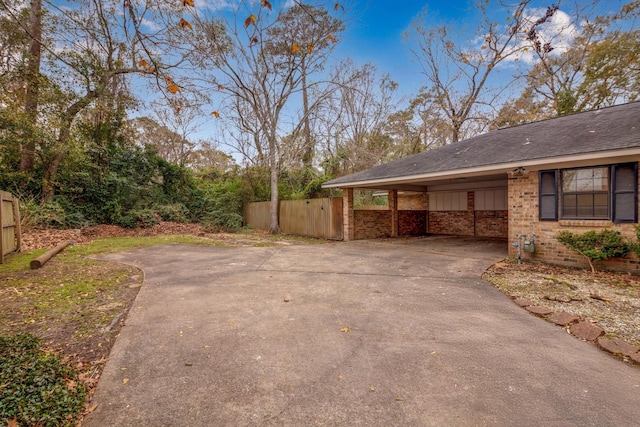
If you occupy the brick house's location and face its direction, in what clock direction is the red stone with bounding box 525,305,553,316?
The red stone is roughly at 11 o'clock from the brick house.

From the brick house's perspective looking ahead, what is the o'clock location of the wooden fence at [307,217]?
The wooden fence is roughly at 2 o'clock from the brick house.

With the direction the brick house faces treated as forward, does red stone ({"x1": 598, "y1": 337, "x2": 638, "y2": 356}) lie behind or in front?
in front

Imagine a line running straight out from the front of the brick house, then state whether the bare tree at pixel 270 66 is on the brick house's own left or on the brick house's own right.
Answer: on the brick house's own right

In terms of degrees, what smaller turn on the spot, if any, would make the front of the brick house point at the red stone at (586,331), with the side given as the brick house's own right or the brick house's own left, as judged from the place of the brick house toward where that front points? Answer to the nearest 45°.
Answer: approximately 45° to the brick house's own left

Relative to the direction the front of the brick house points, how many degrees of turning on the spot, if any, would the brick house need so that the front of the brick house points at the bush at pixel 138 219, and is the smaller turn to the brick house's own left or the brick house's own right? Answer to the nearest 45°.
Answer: approximately 45° to the brick house's own right

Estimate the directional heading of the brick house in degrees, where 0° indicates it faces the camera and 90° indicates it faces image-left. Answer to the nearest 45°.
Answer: approximately 45°

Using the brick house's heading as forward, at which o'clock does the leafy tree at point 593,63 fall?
The leafy tree is roughly at 5 o'clock from the brick house.

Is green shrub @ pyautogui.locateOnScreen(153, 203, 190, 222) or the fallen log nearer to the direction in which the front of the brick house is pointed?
the fallen log

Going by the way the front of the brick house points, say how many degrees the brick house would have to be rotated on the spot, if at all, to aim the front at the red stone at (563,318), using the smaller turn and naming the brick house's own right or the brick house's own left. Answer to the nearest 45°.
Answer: approximately 45° to the brick house's own left

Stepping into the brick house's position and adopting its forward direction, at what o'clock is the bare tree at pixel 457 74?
The bare tree is roughly at 4 o'clock from the brick house.

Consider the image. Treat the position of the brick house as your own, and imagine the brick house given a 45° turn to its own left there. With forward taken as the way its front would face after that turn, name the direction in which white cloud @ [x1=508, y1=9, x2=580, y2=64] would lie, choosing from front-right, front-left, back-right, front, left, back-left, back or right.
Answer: back
